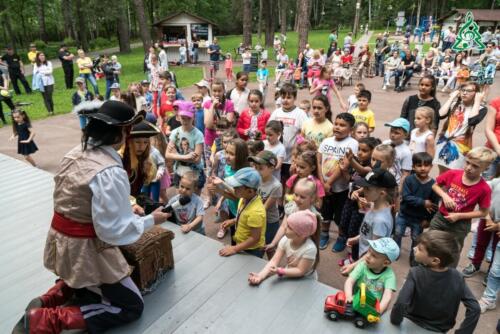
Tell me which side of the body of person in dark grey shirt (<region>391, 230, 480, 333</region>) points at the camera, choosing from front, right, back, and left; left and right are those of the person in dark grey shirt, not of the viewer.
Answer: back

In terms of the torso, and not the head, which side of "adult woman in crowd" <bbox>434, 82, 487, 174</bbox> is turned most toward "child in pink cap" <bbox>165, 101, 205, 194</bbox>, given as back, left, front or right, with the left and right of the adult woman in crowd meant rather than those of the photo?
front

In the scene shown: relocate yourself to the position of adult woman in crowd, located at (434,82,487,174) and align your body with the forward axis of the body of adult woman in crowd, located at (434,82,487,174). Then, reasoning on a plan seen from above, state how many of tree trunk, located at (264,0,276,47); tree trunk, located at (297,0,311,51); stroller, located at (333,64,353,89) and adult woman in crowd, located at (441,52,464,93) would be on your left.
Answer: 0

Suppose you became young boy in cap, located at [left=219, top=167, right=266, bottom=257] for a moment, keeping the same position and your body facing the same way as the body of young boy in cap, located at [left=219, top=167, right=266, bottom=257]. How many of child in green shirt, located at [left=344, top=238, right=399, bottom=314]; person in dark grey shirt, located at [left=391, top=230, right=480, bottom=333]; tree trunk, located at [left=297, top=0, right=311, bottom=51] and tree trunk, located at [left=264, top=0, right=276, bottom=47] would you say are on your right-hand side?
2

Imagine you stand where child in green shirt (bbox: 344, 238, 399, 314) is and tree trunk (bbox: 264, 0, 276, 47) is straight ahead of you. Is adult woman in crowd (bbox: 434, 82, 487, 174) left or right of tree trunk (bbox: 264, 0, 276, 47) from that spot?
right

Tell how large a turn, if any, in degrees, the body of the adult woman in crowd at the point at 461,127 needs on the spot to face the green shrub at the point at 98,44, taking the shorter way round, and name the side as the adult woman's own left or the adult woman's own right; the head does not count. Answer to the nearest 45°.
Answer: approximately 90° to the adult woman's own right

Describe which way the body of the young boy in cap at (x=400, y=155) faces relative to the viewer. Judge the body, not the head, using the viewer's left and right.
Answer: facing the viewer and to the left of the viewer

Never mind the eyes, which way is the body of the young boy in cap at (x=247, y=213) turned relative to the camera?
to the viewer's left

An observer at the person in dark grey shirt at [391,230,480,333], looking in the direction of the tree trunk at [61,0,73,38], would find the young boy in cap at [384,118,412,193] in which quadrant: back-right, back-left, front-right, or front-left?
front-right

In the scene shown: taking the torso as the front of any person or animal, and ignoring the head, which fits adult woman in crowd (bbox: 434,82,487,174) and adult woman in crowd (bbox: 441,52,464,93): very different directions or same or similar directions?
same or similar directions

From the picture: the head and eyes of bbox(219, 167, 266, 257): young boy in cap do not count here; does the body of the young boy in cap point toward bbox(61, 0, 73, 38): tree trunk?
no

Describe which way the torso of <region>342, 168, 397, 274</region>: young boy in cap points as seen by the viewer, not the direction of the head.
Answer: to the viewer's left

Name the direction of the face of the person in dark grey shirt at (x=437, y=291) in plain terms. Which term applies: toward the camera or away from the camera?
away from the camera

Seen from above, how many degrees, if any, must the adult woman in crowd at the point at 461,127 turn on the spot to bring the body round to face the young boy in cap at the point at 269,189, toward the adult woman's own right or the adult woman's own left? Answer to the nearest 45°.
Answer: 0° — they already face them

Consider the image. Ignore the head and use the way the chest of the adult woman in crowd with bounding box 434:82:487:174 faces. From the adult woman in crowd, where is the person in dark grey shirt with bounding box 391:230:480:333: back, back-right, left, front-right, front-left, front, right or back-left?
front-left

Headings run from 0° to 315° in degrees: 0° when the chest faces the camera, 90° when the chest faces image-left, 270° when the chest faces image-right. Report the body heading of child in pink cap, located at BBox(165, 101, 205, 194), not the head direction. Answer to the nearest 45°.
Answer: approximately 0°

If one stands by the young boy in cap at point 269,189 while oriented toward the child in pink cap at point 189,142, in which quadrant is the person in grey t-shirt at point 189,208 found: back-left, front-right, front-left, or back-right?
front-left

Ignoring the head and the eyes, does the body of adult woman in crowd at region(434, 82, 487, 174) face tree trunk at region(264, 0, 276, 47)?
no

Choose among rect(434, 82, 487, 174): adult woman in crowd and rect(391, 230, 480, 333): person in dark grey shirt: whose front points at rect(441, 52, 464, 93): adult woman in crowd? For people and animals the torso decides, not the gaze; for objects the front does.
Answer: the person in dark grey shirt

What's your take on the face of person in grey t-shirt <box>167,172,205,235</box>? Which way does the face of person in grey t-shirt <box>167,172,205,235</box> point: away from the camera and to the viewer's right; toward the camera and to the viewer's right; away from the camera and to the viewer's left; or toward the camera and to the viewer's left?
toward the camera and to the viewer's left

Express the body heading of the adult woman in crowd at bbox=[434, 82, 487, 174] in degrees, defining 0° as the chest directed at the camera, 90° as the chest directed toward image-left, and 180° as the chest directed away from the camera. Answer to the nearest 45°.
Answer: approximately 45°

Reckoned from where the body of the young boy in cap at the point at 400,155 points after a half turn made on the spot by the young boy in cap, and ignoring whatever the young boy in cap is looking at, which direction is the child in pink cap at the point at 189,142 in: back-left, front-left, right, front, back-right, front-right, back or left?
back-left
